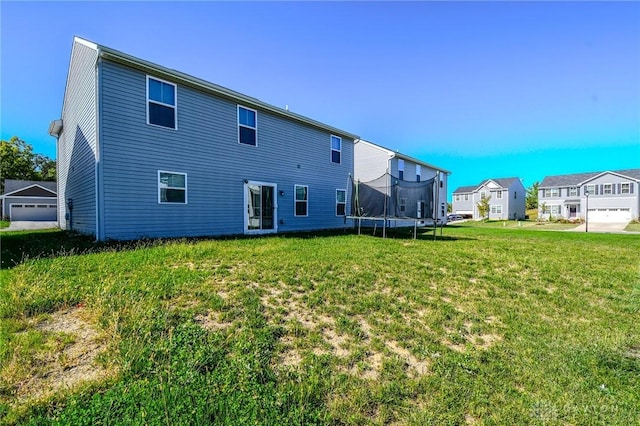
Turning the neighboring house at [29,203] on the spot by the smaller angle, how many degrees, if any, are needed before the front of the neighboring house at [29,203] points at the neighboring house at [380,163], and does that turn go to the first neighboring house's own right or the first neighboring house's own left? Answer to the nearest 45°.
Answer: approximately 45° to the first neighboring house's own left

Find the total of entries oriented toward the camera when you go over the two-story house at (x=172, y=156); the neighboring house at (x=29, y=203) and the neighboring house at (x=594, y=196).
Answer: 2

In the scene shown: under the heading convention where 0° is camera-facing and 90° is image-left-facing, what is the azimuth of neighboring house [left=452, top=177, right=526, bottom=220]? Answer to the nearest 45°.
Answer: approximately 45°

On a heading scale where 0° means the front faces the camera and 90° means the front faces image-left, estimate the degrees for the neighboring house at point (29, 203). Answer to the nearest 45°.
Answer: approximately 0°

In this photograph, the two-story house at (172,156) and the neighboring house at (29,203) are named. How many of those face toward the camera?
1

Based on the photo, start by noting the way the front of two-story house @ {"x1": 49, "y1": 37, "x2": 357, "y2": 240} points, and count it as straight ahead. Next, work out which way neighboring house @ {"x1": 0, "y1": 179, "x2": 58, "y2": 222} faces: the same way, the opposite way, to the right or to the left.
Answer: the opposite way

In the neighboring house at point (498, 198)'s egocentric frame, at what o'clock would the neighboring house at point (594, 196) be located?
the neighboring house at point (594, 196) is roughly at 8 o'clock from the neighboring house at point (498, 198).

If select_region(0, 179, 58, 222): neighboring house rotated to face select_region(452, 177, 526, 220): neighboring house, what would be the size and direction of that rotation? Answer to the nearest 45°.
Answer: approximately 45° to its left
